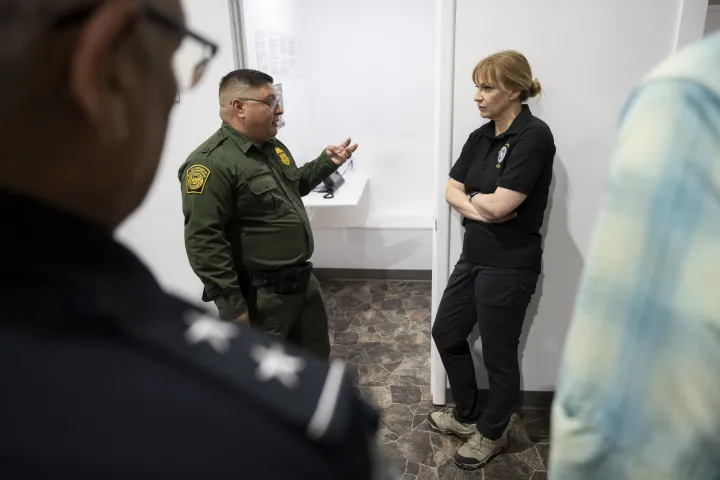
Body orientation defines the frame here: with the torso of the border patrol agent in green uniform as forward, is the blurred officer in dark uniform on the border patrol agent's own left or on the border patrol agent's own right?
on the border patrol agent's own right

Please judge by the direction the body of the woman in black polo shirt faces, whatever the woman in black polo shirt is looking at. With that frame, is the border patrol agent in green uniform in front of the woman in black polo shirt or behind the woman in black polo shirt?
in front

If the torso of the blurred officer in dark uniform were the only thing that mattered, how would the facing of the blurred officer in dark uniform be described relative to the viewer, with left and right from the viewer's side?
facing away from the viewer and to the right of the viewer

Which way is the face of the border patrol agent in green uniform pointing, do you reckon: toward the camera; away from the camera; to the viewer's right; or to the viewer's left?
to the viewer's right

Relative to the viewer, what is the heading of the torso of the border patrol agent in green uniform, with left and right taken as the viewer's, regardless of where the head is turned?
facing the viewer and to the right of the viewer

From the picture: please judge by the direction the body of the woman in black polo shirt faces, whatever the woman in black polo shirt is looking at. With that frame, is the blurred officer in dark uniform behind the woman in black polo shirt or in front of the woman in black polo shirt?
in front

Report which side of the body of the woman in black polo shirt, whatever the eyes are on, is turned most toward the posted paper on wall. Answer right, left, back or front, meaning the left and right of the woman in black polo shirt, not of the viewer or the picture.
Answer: right

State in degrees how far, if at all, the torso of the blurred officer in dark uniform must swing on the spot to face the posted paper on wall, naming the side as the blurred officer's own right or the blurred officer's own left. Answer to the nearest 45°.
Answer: approximately 45° to the blurred officer's own left

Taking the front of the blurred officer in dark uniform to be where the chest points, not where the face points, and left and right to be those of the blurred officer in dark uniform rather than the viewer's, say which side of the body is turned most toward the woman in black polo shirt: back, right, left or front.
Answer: front

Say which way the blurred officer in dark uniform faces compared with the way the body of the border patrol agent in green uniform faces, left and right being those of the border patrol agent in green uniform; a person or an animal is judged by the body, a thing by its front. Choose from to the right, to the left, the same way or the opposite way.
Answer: to the left

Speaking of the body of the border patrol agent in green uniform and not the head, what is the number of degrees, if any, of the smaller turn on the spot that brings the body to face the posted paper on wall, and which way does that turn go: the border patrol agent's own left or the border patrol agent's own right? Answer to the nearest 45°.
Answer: approximately 135° to the border patrol agent's own left

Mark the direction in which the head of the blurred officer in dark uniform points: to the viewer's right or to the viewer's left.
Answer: to the viewer's right

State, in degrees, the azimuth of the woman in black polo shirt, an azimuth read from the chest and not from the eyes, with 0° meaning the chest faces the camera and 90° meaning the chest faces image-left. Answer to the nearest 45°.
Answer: approximately 45°

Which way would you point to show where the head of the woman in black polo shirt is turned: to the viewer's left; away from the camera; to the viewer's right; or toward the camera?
to the viewer's left
